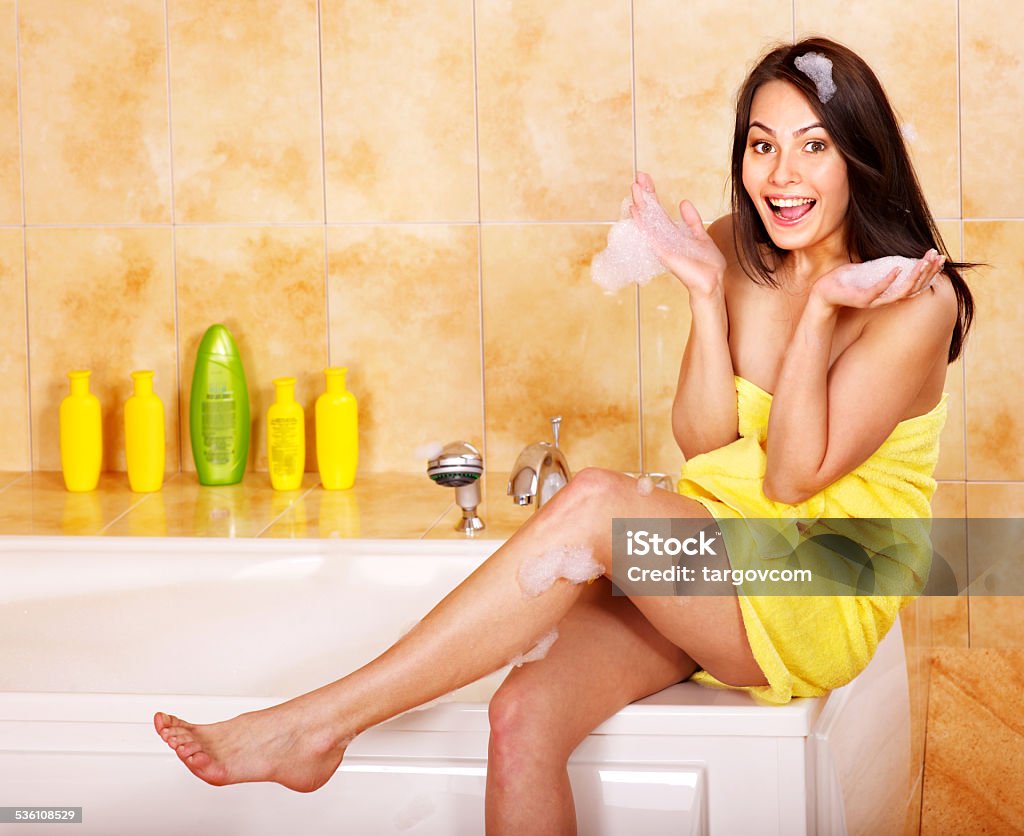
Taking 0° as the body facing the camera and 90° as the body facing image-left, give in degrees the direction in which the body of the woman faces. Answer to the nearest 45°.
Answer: approximately 45°

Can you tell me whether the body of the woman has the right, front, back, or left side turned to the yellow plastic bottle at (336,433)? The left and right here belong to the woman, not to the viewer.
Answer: right

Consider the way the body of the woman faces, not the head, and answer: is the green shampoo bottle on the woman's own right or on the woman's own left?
on the woman's own right

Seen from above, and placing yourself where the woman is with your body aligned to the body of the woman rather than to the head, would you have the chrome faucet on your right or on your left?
on your right

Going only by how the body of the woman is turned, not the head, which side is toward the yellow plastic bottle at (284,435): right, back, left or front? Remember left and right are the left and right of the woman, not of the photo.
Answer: right

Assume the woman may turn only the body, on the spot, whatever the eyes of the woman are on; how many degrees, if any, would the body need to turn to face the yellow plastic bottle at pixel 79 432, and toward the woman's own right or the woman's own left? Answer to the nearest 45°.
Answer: approximately 90° to the woman's own right
